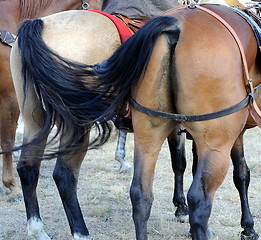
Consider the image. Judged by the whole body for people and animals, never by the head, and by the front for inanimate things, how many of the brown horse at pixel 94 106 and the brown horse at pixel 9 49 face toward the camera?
0

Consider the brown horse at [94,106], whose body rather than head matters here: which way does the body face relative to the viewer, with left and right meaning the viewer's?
facing away from the viewer and to the right of the viewer

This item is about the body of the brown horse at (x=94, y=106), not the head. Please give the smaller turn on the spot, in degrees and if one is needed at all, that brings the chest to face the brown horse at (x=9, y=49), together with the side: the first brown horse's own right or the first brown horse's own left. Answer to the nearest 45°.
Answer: approximately 90° to the first brown horse's own left

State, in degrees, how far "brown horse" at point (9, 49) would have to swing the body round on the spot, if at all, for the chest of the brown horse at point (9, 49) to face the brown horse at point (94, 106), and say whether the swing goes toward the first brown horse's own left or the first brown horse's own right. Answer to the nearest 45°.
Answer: approximately 90° to the first brown horse's own right
